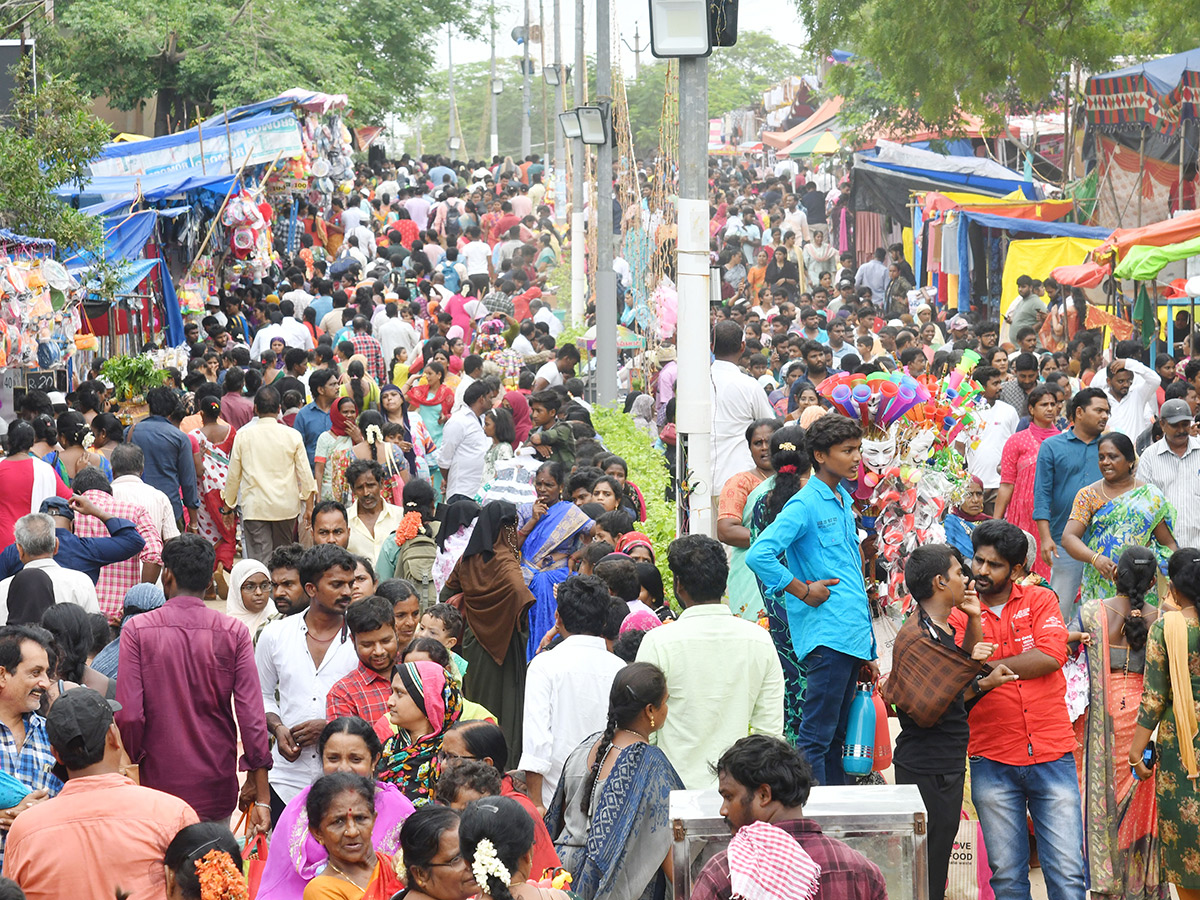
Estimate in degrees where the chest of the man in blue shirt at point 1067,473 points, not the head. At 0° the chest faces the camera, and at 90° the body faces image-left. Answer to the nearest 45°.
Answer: approximately 315°

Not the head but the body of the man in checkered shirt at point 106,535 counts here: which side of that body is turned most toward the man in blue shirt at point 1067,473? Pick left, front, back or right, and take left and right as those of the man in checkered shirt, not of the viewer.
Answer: right

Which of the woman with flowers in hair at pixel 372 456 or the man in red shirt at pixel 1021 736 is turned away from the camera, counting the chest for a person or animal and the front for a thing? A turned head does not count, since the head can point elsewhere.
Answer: the woman with flowers in hair
